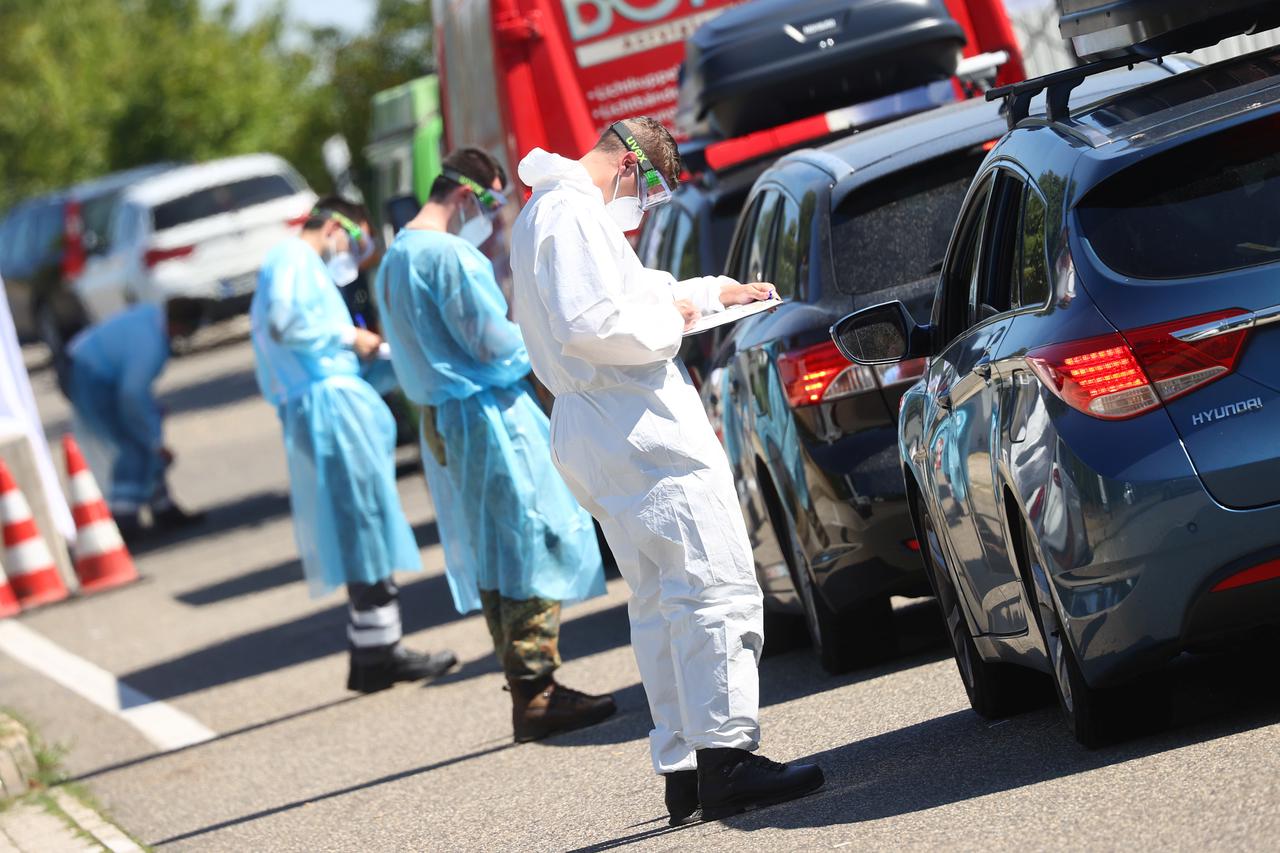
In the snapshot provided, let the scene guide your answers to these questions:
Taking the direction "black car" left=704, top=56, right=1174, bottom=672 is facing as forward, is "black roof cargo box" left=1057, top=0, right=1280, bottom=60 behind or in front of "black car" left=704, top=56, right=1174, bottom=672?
behind

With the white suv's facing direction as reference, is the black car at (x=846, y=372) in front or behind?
behind

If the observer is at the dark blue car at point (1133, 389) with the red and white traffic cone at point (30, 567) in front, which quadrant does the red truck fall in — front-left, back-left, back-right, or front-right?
front-right

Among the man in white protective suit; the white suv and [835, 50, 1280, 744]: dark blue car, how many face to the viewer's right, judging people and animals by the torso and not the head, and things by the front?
1

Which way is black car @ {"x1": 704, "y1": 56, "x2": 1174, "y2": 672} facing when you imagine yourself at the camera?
facing away from the viewer and to the left of the viewer

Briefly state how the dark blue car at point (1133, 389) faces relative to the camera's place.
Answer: facing away from the viewer and to the left of the viewer

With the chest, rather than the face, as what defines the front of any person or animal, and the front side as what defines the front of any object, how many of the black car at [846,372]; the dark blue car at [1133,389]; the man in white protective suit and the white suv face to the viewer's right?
1

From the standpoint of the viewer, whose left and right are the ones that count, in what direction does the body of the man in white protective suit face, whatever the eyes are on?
facing to the right of the viewer

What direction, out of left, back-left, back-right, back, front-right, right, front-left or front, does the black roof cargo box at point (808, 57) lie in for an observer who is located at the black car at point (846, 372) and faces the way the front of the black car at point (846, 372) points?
front-right

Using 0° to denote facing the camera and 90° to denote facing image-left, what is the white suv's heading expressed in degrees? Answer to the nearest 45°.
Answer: approximately 135°

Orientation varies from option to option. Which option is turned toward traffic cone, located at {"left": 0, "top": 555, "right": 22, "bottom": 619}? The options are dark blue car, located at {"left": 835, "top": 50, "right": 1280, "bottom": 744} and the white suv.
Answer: the dark blue car

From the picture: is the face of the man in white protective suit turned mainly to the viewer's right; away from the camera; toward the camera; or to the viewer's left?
to the viewer's right
